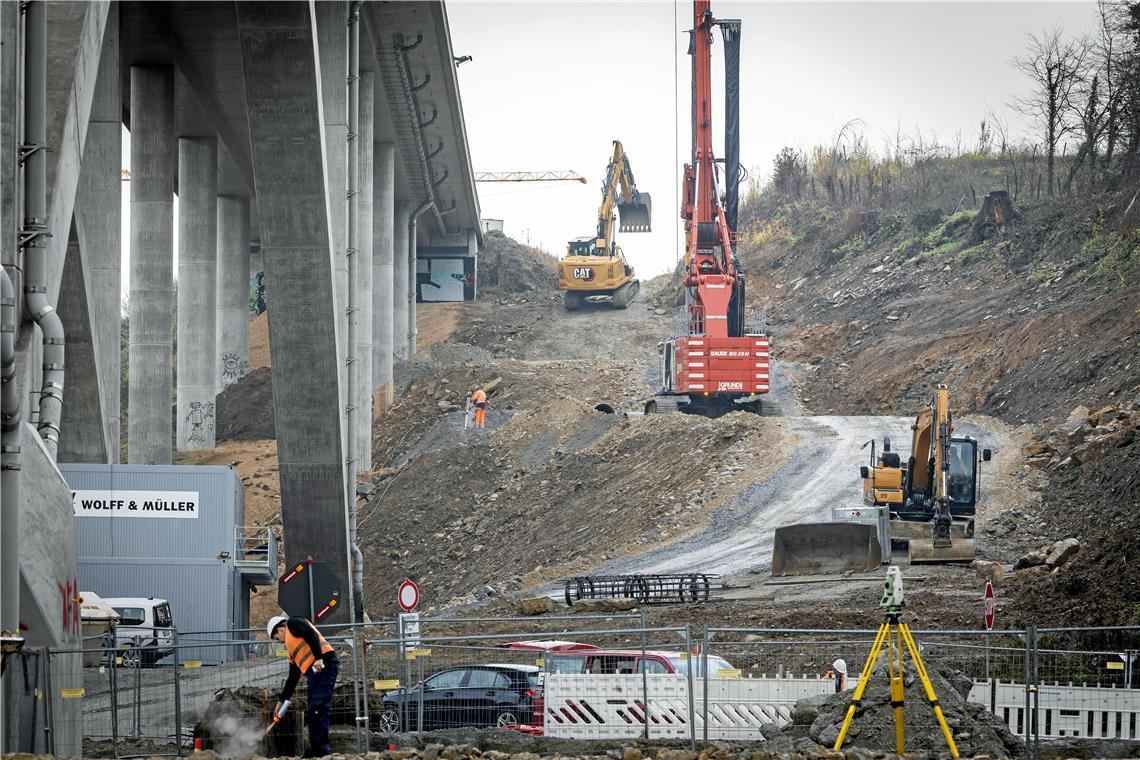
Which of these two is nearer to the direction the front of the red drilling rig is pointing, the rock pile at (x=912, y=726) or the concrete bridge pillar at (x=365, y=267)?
the concrete bridge pillar

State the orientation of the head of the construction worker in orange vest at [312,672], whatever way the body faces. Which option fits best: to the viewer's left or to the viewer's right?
to the viewer's left

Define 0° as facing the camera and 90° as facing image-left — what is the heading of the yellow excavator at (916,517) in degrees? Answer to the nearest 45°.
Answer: approximately 0°

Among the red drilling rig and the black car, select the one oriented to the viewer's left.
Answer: the black car

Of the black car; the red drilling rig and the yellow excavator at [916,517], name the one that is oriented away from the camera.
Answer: the red drilling rig

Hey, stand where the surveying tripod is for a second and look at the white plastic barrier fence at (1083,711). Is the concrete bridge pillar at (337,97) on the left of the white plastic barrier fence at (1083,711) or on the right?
left

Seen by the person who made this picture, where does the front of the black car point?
facing to the left of the viewer

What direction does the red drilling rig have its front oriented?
away from the camera

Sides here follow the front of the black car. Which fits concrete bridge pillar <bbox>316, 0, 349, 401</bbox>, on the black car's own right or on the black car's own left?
on the black car's own right

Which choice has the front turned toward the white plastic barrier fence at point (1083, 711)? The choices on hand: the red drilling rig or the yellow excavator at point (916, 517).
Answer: the yellow excavator

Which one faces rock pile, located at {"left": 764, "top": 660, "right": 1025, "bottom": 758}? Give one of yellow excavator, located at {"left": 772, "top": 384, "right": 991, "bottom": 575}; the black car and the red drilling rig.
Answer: the yellow excavator
